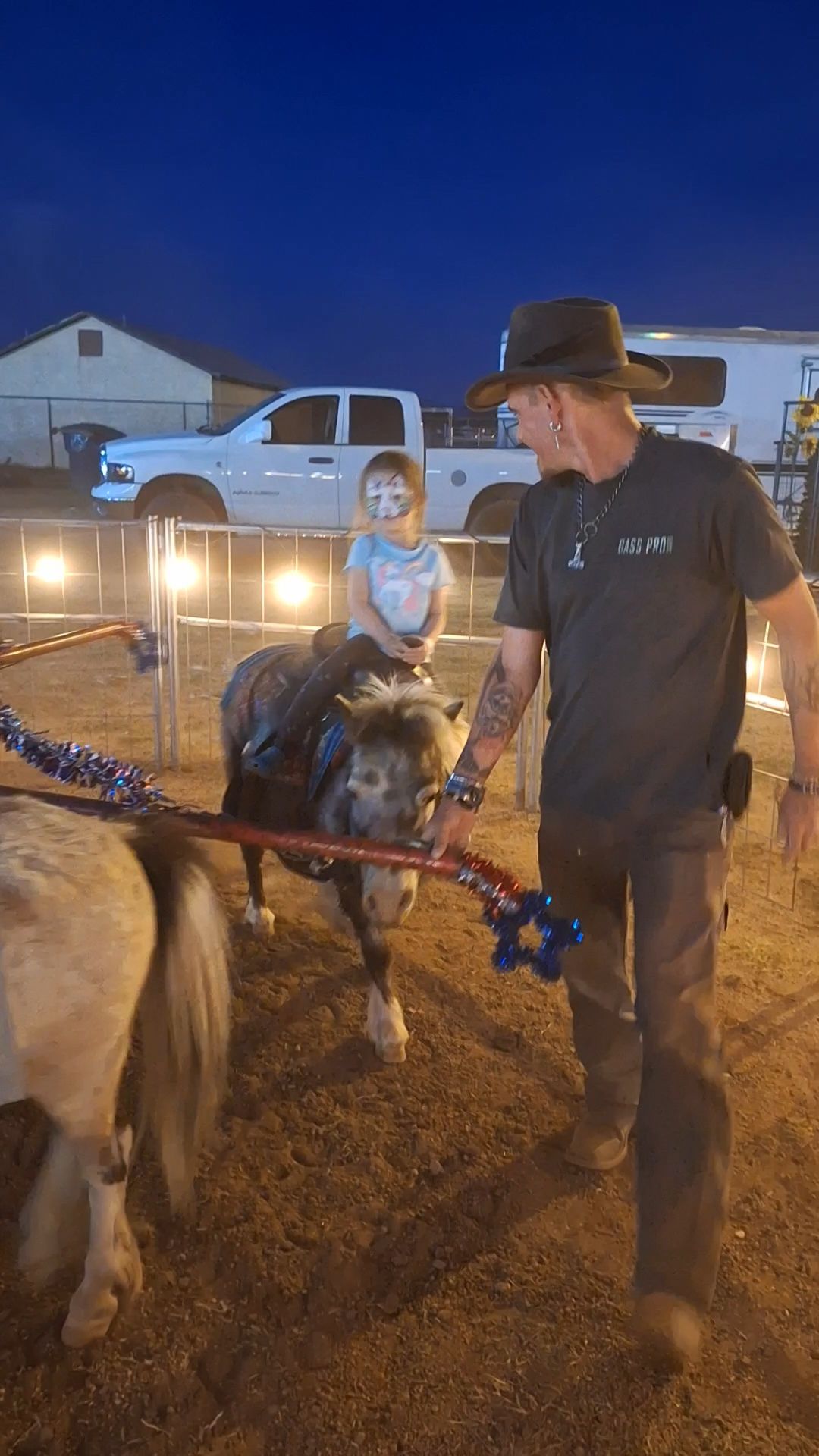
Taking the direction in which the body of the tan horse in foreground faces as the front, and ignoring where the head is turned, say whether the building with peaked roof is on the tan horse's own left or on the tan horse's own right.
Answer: on the tan horse's own right

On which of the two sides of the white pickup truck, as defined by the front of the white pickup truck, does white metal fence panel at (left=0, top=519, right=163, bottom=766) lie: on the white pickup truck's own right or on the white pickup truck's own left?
on the white pickup truck's own left

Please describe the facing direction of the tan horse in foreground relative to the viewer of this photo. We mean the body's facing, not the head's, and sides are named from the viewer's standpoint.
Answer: facing to the left of the viewer

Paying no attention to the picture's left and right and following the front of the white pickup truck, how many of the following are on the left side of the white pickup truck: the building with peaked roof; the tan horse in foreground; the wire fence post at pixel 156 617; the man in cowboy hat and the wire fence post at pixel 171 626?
4

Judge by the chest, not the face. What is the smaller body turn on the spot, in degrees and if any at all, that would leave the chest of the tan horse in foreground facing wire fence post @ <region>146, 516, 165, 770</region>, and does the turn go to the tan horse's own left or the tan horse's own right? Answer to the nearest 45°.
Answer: approximately 90° to the tan horse's own right

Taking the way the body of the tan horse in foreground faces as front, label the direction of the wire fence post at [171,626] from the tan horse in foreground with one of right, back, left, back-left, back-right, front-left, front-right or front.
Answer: right

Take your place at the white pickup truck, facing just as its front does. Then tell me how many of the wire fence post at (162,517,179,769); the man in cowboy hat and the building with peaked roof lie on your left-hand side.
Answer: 2

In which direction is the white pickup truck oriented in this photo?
to the viewer's left

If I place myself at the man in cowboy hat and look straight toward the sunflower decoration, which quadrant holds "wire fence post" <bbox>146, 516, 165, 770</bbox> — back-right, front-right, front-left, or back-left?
front-left

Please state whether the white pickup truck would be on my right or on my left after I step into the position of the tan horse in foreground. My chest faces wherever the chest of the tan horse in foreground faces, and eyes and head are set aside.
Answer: on my right

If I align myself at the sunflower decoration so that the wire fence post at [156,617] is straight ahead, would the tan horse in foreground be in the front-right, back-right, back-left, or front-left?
front-left

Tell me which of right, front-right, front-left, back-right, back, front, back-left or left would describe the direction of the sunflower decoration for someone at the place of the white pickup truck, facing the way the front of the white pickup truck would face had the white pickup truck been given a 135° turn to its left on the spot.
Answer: front-left

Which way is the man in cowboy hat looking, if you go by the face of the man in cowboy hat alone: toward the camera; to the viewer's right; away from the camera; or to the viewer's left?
to the viewer's left

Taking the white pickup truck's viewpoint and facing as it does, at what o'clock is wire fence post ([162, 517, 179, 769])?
The wire fence post is roughly at 9 o'clock from the white pickup truck.

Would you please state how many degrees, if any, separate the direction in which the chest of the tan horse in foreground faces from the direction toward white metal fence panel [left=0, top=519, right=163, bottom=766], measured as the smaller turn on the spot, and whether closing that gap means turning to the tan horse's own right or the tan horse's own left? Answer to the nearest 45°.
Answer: approximately 90° to the tan horse's own right

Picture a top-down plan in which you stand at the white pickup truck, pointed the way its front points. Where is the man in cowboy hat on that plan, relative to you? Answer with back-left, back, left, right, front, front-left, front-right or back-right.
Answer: left
